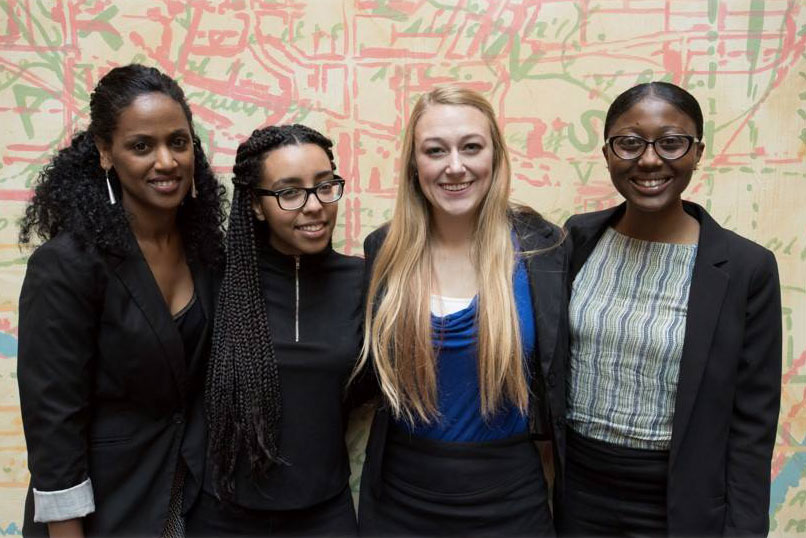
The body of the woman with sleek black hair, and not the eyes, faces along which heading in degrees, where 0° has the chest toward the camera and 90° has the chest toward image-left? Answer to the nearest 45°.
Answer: approximately 45°

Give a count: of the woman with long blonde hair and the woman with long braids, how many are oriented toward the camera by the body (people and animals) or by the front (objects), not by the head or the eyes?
2

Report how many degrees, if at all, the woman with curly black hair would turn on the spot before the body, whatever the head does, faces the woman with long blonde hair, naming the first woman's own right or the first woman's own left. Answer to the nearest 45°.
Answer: approximately 45° to the first woman's own left

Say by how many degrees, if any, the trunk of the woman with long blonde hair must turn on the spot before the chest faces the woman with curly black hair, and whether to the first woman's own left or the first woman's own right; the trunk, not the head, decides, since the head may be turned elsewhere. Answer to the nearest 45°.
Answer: approximately 90° to the first woman's own right

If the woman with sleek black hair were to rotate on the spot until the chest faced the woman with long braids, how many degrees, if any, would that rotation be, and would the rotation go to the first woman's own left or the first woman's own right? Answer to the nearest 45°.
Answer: approximately 45° to the first woman's own right

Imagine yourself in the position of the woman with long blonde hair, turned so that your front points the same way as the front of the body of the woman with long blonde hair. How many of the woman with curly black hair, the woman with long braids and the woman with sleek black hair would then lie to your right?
2

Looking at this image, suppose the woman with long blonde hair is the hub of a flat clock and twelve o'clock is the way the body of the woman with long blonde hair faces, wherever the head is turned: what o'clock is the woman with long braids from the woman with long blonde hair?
The woman with long braids is roughly at 3 o'clock from the woman with long blonde hair.

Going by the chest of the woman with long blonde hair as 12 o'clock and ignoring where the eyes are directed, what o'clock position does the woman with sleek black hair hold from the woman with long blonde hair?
The woman with sleek black hair is roughly at 9 o'clock from the woman with long blonde hair.

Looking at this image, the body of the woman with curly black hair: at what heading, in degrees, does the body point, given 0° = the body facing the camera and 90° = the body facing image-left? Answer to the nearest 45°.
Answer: approximately 315°
